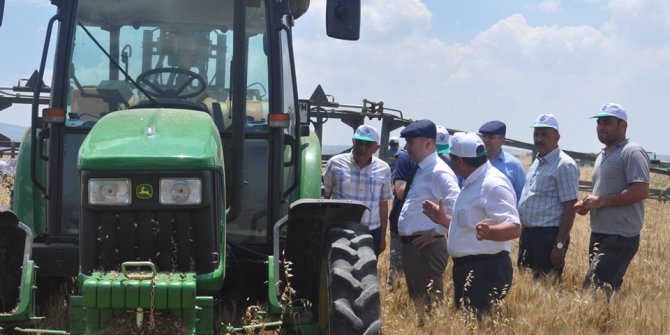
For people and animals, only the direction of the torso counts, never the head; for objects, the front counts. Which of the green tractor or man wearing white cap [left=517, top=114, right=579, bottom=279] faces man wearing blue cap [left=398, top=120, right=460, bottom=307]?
the man wearing white cap

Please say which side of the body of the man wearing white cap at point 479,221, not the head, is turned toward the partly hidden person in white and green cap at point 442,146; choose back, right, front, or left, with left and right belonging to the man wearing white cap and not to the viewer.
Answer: right

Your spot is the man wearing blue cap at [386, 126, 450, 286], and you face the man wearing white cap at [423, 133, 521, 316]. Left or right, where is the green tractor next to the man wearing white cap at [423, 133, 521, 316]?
right

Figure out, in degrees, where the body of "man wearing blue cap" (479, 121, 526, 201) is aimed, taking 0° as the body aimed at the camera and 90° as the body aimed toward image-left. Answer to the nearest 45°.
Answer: approximately 45°

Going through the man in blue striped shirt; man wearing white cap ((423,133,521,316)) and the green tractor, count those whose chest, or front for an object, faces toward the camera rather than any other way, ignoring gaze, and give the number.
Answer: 2

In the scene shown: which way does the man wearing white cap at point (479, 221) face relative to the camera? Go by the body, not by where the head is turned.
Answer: to the viewer's left

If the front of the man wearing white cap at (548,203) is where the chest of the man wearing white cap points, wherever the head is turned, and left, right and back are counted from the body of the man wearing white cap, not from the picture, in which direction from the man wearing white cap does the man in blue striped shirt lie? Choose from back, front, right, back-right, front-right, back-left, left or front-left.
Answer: front-right

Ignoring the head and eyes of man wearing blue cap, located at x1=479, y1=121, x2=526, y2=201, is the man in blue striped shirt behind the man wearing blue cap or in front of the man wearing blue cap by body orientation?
in front

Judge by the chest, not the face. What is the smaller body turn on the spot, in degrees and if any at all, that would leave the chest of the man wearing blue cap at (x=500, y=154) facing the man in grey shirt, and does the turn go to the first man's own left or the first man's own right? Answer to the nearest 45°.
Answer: approximately 90° to the first man's own left

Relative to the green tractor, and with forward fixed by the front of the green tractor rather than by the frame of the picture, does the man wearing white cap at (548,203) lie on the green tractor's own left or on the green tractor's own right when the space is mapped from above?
on the green tractor's own left
